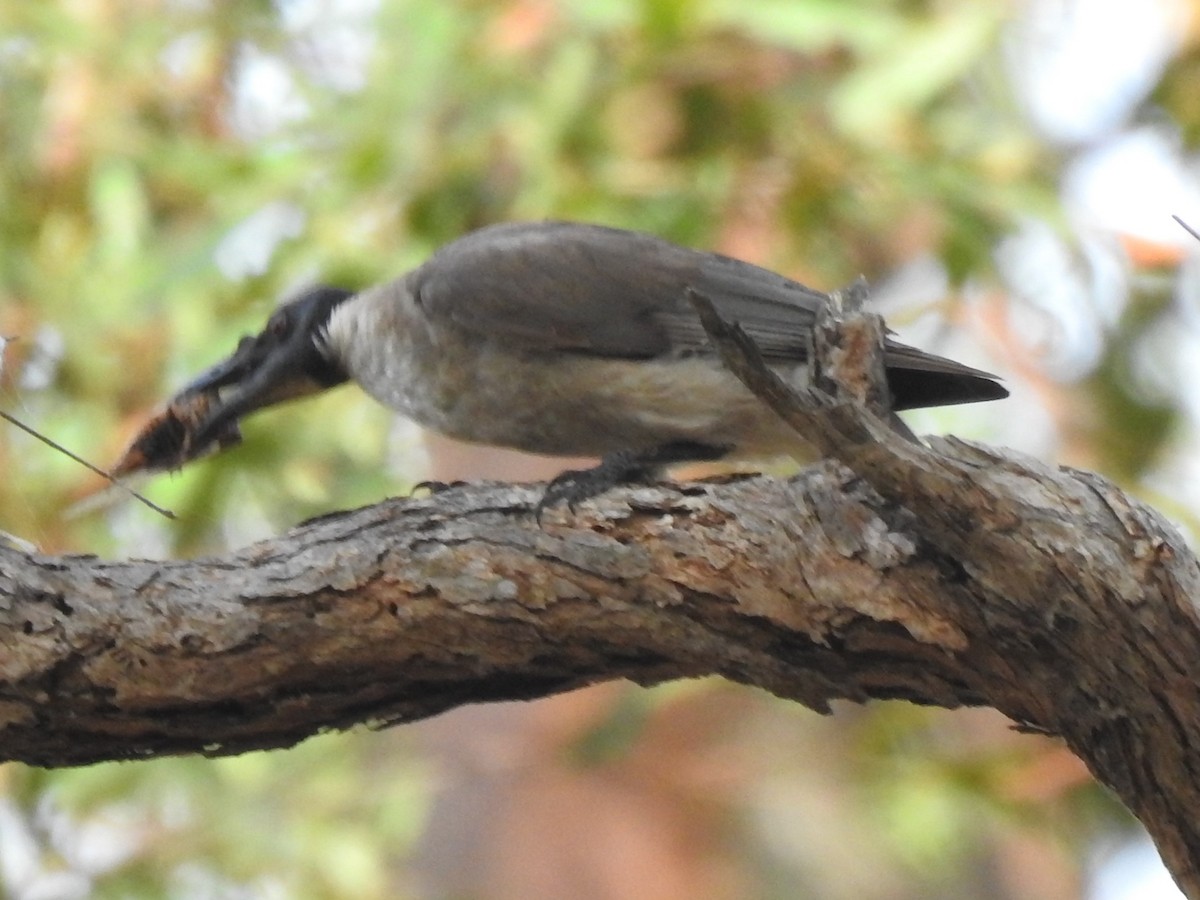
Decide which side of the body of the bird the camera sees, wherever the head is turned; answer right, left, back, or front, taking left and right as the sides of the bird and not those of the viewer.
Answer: left
